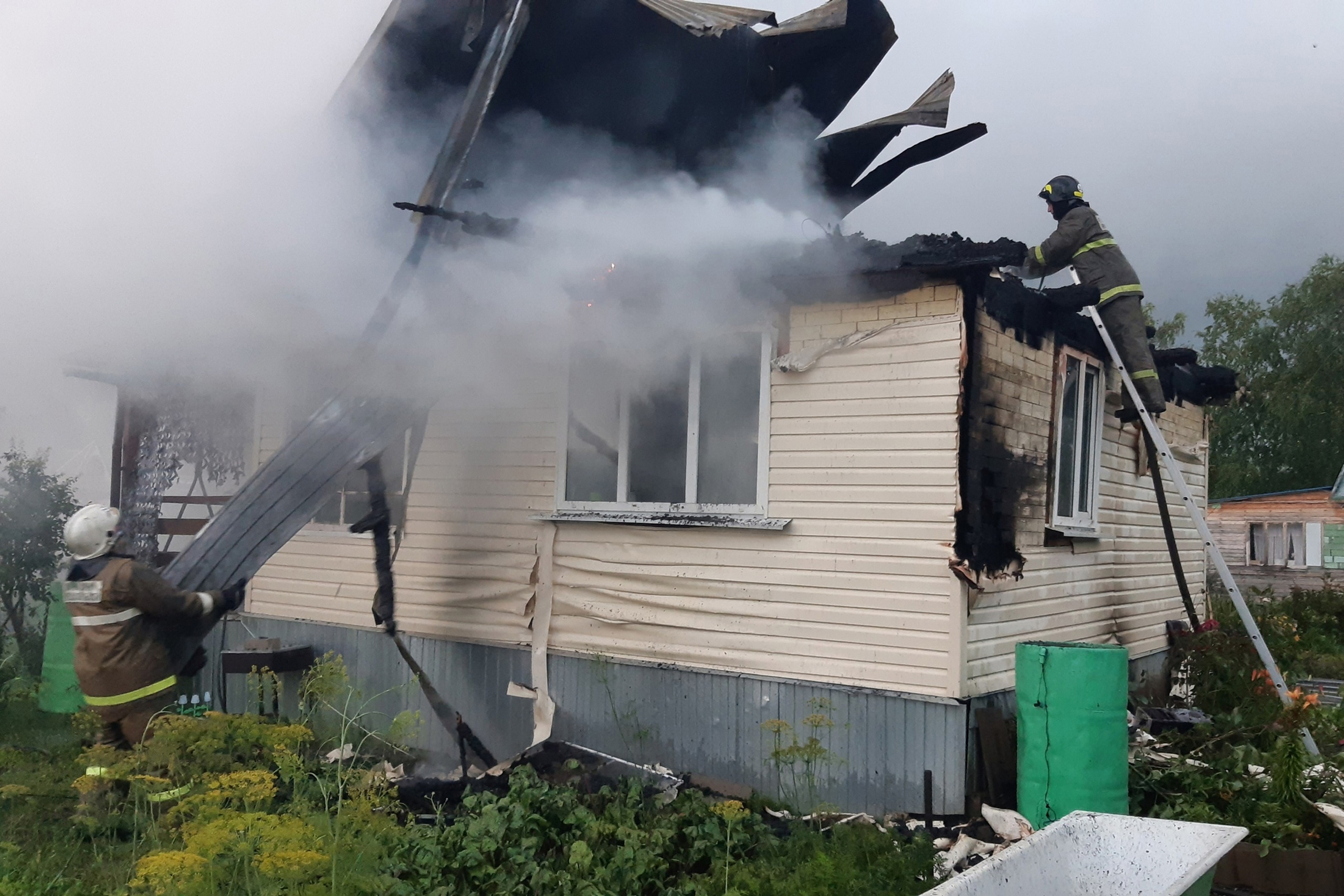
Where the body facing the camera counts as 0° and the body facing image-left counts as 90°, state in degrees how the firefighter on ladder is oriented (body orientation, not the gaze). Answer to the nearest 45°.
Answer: approximately 90°

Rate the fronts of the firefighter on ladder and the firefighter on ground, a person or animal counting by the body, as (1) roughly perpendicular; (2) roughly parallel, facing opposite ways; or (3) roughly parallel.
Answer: roughly perpendicular

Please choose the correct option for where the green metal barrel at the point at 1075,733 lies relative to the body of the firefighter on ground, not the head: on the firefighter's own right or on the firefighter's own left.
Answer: on the firefighter's own right

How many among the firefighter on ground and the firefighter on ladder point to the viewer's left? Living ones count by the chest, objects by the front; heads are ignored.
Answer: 1

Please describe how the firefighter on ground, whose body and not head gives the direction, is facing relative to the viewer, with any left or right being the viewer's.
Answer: facing away from the viewer and to the right of the viewer

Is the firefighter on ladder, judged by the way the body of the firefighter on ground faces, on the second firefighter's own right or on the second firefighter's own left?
on the second firefighter's own right

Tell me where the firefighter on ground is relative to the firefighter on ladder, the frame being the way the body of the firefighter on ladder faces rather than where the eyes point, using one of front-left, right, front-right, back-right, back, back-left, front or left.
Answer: front-left

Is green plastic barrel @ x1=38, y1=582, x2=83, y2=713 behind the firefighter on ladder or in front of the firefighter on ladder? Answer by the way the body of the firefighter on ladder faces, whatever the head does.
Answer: in front

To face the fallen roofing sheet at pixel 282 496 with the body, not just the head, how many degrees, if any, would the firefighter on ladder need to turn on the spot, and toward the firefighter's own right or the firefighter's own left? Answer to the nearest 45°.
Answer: approximately 45° to the firefighter's own left

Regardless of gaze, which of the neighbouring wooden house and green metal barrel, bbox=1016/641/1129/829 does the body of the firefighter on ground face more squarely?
the neighbouring wooden house

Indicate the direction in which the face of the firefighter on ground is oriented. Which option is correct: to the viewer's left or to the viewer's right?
to the viewer's right

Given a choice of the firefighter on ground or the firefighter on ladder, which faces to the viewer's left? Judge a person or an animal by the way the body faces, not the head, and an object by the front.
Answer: the firefighter on ladder
